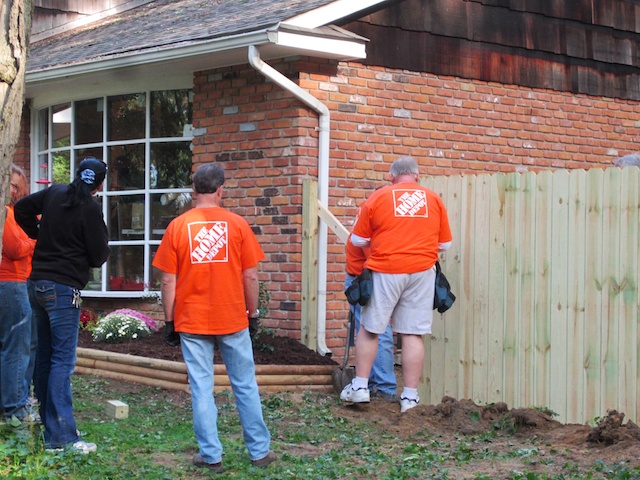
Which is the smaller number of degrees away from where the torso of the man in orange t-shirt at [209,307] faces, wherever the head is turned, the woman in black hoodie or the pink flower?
the pink flower

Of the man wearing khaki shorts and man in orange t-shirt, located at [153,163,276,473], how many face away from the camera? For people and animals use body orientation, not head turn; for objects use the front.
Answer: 2

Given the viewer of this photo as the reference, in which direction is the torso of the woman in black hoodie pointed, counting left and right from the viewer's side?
facing away from the viewer and to the right of the viewer

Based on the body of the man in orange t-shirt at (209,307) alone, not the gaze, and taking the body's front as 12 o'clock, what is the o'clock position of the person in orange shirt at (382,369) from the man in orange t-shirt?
The person in orange shirt is roughly at 1 o'clock from the man in orange t-shirt.

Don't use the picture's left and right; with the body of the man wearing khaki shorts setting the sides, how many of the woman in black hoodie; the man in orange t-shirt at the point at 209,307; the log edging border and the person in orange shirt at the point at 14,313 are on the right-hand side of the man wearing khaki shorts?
0

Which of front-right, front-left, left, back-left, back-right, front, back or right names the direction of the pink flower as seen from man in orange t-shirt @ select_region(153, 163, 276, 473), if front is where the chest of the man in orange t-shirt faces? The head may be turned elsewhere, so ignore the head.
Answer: front

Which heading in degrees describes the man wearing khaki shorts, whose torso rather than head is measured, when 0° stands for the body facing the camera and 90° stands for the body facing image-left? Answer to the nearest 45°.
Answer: approximately 180°

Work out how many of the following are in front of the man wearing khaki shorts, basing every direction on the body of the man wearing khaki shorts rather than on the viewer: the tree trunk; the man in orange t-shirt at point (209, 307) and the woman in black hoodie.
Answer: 0

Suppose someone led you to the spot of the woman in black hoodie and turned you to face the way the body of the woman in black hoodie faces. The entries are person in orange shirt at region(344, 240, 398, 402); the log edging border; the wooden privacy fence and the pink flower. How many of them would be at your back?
0

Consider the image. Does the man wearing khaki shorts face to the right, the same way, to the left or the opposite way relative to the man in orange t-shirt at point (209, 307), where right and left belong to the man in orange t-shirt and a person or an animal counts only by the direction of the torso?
the same way

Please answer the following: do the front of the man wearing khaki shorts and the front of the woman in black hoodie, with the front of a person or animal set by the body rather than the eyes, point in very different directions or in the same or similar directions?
same or similar directions

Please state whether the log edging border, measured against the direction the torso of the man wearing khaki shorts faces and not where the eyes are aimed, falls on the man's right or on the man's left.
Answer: on the man's left

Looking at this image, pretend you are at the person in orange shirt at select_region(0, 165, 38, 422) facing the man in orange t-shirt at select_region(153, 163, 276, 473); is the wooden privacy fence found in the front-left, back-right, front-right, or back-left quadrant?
front-left

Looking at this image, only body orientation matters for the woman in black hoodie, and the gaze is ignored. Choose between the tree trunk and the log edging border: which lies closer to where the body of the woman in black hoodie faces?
the log edging border

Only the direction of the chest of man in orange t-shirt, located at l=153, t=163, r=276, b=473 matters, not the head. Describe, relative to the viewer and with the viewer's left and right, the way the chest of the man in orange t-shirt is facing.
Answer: facing away from the viewer

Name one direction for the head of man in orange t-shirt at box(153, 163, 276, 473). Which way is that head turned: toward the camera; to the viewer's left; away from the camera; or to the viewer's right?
away from the camera

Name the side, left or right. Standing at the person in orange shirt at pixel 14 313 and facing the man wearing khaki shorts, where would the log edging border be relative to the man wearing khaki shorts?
left

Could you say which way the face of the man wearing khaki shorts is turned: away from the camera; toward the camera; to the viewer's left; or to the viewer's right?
away from the camera
